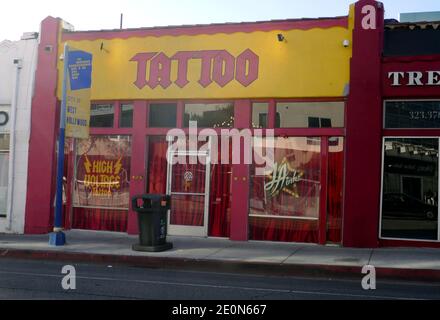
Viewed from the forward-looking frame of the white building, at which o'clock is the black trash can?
The black trash can is roughly at 11 o'clock from the white building.

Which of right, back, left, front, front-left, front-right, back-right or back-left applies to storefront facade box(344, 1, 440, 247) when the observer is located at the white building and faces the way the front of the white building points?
front-left

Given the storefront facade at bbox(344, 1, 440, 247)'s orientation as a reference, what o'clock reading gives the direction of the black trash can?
The black trash can is roughly at 2 o'clock from the storefront facade.

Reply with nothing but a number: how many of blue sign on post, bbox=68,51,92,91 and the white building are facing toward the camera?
2

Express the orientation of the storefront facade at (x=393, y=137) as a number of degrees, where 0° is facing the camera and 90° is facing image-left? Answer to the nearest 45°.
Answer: approximately 0°

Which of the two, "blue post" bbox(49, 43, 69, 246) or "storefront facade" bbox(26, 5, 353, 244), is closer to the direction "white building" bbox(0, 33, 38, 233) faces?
the blue post

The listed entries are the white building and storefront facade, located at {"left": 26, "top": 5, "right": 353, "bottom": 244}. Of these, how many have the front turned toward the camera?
2

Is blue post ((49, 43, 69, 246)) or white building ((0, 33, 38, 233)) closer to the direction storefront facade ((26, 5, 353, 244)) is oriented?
the blue post

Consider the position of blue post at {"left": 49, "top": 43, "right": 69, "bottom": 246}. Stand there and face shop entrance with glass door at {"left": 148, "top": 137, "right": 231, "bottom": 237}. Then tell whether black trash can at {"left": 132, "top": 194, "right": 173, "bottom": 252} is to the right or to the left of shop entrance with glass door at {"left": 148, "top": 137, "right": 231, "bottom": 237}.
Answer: right

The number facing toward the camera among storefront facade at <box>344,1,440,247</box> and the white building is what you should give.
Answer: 2

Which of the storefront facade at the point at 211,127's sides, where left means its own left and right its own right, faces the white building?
right

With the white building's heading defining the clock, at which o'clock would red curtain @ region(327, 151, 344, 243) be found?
The red curtain is roughly at 10 o'clock from the white building.

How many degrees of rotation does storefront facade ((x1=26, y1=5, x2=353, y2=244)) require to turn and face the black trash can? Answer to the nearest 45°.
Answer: approximately 45° to its right
